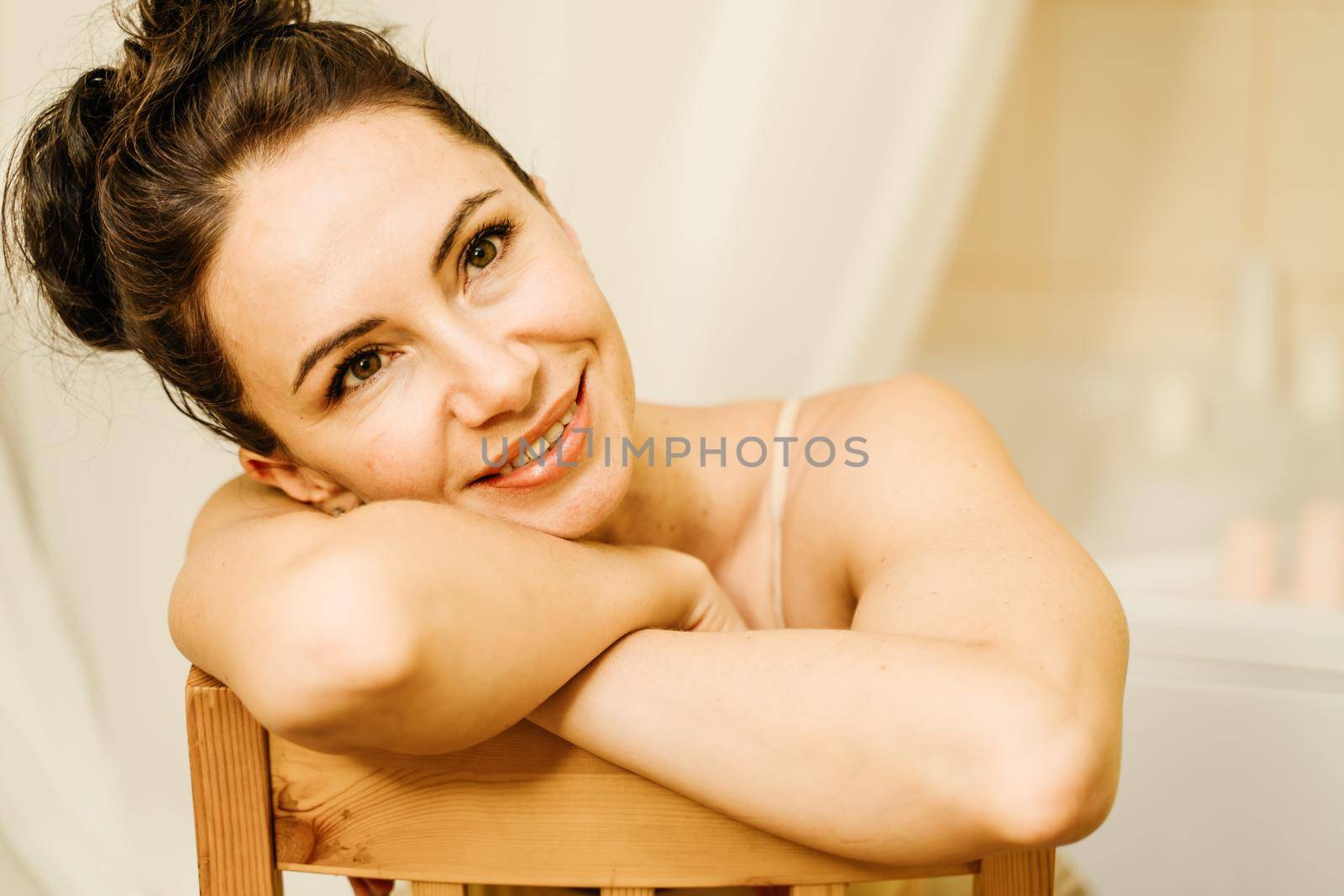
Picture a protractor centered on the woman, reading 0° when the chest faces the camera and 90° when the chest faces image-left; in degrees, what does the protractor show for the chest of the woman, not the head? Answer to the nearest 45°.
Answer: approximately 0°
